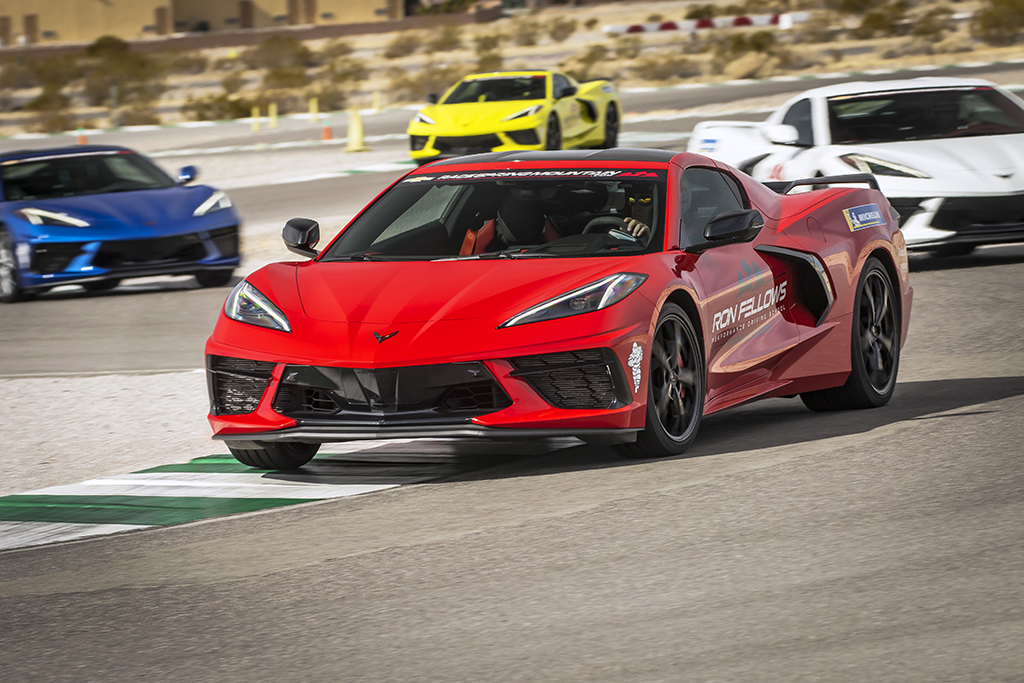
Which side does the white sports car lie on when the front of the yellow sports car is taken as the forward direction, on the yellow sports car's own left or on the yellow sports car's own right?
on the yellow sports car's own left

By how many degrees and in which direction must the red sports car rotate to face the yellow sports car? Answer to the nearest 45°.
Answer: approximately 135° to its right

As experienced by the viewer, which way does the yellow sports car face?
facing the viewer and to the left of the viewer

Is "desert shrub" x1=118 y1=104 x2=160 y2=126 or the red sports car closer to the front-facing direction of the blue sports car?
the red sports car

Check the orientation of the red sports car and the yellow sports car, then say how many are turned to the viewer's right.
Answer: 0

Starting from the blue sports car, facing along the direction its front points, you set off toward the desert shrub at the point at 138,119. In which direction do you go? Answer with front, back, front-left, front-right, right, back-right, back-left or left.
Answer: back-left

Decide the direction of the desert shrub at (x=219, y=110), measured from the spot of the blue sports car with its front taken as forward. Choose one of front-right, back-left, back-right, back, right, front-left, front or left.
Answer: back-left

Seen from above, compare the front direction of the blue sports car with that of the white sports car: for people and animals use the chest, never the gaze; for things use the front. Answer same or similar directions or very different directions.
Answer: same or similar directions

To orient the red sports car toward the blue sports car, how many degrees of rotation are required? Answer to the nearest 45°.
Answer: approximately 90° to its right

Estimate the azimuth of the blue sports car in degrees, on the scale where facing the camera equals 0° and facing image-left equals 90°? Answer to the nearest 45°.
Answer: approximately 315°

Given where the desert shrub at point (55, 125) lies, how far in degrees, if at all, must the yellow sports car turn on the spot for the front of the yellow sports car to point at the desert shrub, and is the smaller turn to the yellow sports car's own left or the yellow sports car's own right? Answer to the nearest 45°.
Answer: approximately 90° to the yellow sports car's own right

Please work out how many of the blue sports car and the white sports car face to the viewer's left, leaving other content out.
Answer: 0

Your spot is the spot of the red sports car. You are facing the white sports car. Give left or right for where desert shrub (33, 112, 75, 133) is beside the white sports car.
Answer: left

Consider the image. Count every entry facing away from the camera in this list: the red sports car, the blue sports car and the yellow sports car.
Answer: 0

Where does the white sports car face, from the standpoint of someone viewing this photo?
facing the viewer and to the right of the viewer
